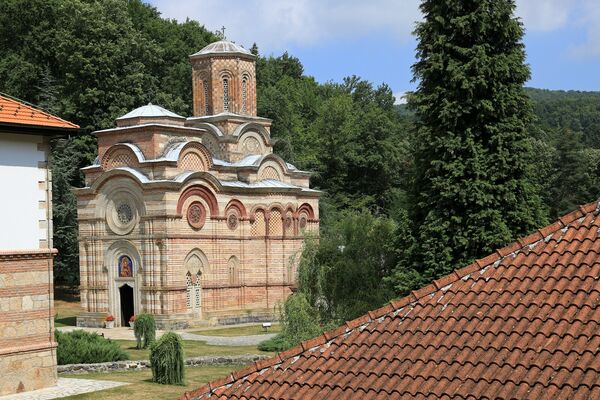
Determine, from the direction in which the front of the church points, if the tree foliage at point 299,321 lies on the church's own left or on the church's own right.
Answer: on the church's own left

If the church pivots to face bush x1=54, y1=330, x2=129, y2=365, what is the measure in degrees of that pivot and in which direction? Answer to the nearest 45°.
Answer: approximately 45° to its left

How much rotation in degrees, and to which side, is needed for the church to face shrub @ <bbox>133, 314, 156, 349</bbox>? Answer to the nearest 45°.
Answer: approximately 45° to its left

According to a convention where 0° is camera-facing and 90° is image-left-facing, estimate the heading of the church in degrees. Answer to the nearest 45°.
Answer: approximately 45°

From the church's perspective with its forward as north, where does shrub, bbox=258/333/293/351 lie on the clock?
The shrub is roughly at 10 o'clock from the church.

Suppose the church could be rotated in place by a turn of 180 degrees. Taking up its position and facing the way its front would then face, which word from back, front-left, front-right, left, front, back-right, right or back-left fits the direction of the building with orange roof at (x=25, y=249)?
back-right

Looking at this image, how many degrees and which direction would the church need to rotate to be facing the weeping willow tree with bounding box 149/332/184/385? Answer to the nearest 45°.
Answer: approximately 45° to its left
